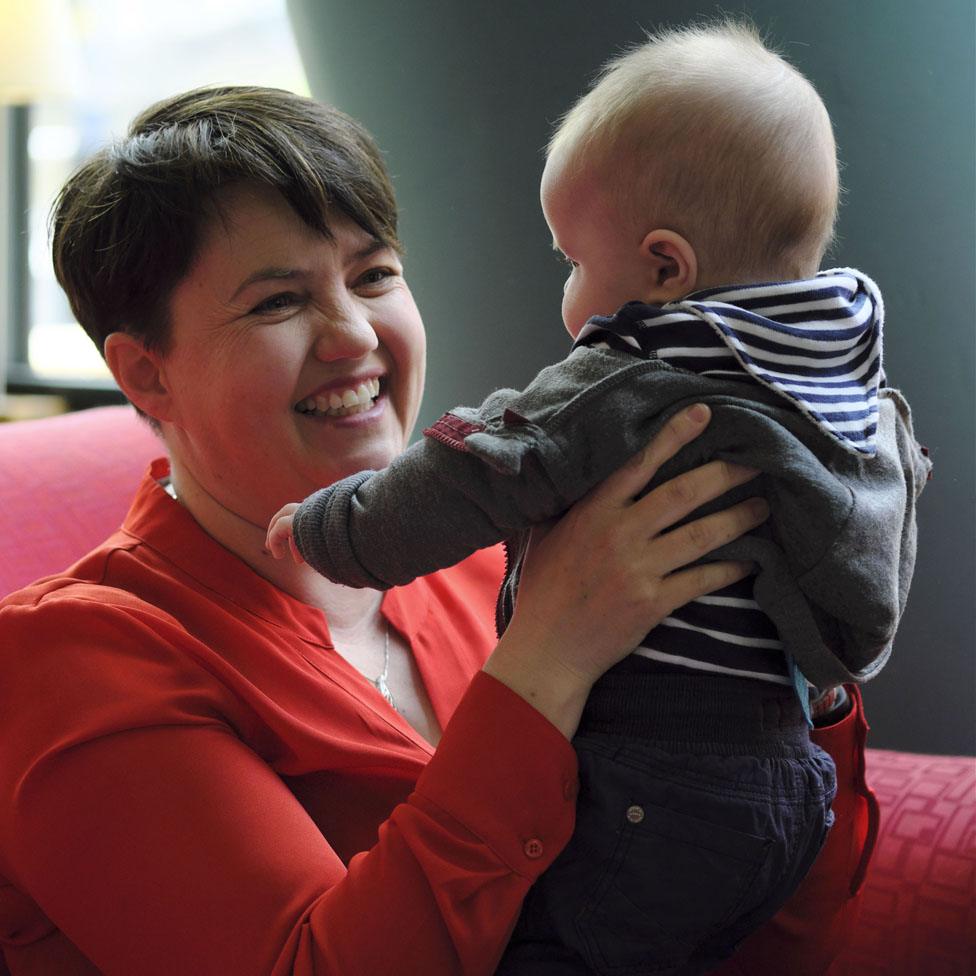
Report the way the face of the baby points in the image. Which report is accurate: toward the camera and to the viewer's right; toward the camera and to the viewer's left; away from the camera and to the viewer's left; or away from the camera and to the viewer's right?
away from the camera and to the viewer's left

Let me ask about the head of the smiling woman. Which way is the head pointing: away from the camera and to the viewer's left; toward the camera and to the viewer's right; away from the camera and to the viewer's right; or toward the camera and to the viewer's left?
toward the camera and to the viewer's right

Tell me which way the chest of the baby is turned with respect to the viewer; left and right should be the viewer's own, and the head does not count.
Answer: facing away from the viewer and to the left of the viewer
